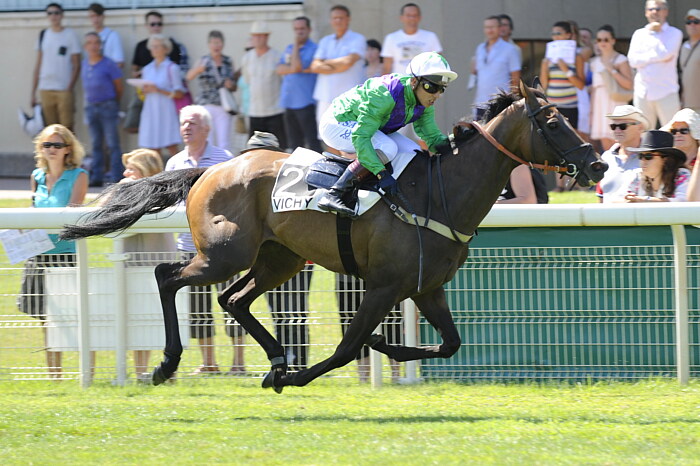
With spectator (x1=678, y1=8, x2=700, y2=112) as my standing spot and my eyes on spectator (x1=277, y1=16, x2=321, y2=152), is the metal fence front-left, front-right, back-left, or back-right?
front-left

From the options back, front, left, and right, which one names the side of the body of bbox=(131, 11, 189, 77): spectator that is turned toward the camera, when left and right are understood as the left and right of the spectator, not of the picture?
front

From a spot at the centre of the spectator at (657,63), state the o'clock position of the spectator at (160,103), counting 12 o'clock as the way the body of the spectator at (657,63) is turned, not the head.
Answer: the spectator at (160,103) is roughly at 3 o'clock from the spectator at (657,63).

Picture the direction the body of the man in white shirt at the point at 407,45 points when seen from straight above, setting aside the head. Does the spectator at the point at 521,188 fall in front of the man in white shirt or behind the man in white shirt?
in front

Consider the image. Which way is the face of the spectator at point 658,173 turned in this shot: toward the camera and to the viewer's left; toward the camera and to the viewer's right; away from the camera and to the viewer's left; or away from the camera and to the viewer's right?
toward the camera and to the viewer's left

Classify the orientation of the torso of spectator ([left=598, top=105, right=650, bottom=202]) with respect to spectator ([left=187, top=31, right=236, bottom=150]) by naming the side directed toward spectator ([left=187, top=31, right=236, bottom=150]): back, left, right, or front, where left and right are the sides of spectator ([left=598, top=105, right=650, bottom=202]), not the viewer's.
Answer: right

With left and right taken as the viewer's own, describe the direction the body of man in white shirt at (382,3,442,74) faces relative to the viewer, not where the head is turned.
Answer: facing the viewer

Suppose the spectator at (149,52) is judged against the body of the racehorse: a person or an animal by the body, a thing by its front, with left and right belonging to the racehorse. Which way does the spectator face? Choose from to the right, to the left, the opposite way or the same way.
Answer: to the right

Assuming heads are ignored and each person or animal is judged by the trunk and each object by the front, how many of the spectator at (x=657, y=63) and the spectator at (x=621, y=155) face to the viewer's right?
0

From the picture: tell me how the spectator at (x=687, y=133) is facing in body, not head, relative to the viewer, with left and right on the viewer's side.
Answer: facing the viewer and to the left of the viewer

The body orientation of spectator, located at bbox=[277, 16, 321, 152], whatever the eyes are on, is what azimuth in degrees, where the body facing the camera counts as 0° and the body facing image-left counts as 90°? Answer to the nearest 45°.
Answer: approximately 45°

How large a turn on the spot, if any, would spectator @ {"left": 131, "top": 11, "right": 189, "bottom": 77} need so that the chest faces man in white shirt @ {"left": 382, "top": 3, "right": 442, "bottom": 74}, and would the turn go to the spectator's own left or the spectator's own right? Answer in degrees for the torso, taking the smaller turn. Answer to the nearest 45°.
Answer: approximately 45° to the spectator's own left

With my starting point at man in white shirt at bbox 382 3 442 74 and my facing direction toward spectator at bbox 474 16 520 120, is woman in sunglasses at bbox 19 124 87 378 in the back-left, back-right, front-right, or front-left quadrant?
back-right

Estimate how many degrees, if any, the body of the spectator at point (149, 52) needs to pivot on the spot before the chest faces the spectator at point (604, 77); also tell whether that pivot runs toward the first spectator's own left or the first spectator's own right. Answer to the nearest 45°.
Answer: approximately 45° to the first spectator's own left

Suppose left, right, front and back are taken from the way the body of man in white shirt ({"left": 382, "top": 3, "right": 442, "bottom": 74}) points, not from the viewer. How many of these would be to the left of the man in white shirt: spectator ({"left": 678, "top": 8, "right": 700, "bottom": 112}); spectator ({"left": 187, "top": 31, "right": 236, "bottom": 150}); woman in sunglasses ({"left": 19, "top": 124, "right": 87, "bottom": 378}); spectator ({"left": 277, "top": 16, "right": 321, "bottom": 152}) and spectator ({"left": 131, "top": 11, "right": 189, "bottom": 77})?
1

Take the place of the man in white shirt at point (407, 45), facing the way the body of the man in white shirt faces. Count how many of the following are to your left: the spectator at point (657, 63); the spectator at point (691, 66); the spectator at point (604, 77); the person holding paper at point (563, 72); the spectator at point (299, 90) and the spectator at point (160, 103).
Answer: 4

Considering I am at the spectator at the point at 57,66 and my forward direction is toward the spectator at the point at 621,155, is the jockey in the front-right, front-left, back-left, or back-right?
front-right

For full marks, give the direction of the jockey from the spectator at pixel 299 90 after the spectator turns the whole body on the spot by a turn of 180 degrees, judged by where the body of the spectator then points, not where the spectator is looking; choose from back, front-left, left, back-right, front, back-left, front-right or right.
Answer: back-right

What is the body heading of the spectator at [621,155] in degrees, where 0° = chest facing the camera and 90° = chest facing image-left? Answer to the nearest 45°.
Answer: approximately 45°

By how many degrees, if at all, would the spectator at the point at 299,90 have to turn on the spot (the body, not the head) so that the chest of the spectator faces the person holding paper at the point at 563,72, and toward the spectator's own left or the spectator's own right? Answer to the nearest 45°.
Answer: approximately 135° to the spectator's own left

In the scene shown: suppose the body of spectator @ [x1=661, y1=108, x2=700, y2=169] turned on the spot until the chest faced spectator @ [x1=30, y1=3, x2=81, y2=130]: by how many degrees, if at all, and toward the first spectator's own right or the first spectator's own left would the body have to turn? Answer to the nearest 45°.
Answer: approximately 90° to the first spectator's own right
